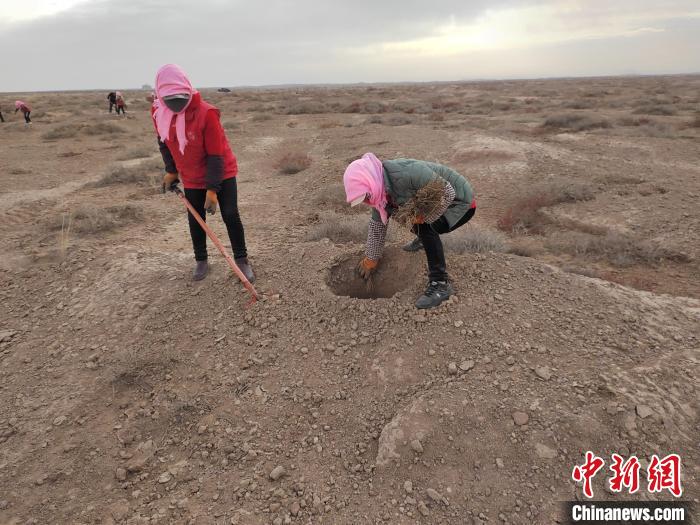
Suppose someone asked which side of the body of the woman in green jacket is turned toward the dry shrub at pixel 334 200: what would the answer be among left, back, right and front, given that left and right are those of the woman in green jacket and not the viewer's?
right

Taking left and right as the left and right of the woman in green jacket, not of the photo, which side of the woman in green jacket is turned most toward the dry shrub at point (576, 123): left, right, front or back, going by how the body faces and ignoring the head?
right

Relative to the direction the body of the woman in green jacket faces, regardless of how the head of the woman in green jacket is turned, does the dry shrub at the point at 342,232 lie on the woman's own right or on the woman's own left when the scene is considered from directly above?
on the woman's own right

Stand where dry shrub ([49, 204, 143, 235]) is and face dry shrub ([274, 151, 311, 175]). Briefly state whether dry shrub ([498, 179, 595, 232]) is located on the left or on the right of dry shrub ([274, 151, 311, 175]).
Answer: right

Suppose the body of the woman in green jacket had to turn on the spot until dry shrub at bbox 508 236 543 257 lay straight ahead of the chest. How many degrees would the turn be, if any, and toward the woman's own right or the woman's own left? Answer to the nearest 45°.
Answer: approximately 135° to the woman's own right

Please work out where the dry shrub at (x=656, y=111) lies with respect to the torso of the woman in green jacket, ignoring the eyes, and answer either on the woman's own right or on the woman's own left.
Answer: on the woman's own right

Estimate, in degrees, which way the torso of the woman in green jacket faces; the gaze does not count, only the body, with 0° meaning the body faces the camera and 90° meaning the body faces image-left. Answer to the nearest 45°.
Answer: approximately 90°

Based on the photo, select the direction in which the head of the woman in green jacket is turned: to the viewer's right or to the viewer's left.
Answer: to the viewer's left

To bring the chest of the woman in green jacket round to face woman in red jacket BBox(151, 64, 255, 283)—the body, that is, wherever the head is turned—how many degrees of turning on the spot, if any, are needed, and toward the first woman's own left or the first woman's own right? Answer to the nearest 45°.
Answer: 0° — they already face them
